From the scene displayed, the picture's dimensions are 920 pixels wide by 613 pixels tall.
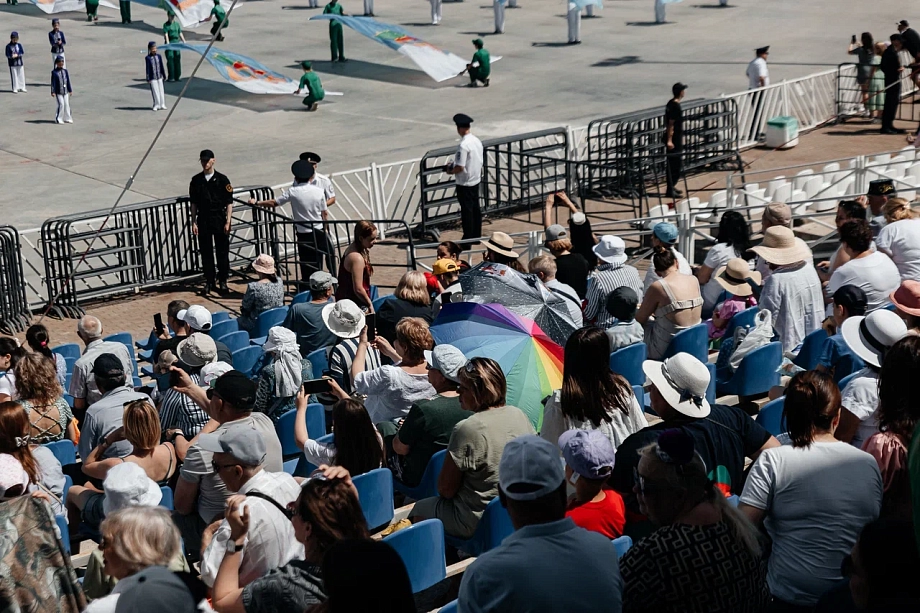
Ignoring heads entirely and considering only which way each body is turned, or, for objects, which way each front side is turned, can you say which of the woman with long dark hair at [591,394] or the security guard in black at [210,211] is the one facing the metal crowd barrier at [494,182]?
the woman with long dark hair

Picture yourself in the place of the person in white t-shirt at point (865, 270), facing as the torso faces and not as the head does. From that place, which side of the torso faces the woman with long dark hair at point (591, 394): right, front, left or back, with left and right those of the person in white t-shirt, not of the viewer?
left

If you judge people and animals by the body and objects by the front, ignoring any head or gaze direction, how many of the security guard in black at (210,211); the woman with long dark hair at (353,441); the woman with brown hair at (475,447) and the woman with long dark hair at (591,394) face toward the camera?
1

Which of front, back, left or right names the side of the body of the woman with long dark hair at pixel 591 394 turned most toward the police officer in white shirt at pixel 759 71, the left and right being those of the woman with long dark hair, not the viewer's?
front

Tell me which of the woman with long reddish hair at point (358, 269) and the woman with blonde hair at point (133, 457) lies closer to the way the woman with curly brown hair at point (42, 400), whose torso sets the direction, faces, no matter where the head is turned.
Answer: the woman with long reddish hair

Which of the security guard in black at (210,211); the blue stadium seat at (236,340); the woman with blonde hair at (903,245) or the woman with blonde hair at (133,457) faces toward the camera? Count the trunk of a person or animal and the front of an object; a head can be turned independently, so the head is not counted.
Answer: the security guard in black

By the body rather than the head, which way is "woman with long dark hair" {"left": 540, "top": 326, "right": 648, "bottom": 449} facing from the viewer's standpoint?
away from the camera

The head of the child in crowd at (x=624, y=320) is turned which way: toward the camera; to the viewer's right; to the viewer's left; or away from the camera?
away from the camera

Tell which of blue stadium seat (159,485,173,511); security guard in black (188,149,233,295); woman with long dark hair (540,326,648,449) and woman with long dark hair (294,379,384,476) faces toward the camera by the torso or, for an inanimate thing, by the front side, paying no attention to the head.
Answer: the security guard in black

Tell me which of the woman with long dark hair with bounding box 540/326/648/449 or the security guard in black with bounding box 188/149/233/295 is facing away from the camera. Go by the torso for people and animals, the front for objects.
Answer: the woman with long dark hair

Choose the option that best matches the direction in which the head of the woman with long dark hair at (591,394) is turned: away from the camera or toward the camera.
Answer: away from the camera

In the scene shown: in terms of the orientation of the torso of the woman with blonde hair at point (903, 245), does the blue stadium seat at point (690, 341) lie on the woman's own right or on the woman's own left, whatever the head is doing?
on the woman's own left
